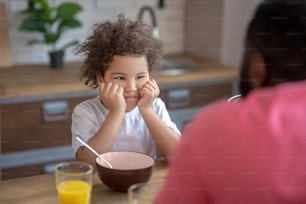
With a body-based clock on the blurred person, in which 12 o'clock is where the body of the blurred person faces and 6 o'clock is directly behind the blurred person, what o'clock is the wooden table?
The wooden table is roughly at 12 o'clock from the blurred person.

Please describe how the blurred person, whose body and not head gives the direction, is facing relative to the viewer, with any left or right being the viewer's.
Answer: facing away from the viewer and to the left of the viewer

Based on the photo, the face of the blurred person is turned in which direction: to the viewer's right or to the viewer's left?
to the viewer's left

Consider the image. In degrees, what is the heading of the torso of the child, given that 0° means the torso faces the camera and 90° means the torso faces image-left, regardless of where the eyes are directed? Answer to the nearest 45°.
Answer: approximately 0°

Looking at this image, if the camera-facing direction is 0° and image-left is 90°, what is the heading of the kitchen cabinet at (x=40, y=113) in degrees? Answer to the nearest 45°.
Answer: approximately 315°

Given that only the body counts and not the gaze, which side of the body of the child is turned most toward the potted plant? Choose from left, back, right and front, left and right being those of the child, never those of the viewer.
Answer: back

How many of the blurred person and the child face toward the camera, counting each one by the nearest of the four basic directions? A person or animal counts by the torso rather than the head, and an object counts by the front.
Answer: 1

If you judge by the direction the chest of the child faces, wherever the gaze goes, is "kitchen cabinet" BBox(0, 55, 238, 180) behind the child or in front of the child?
behind
